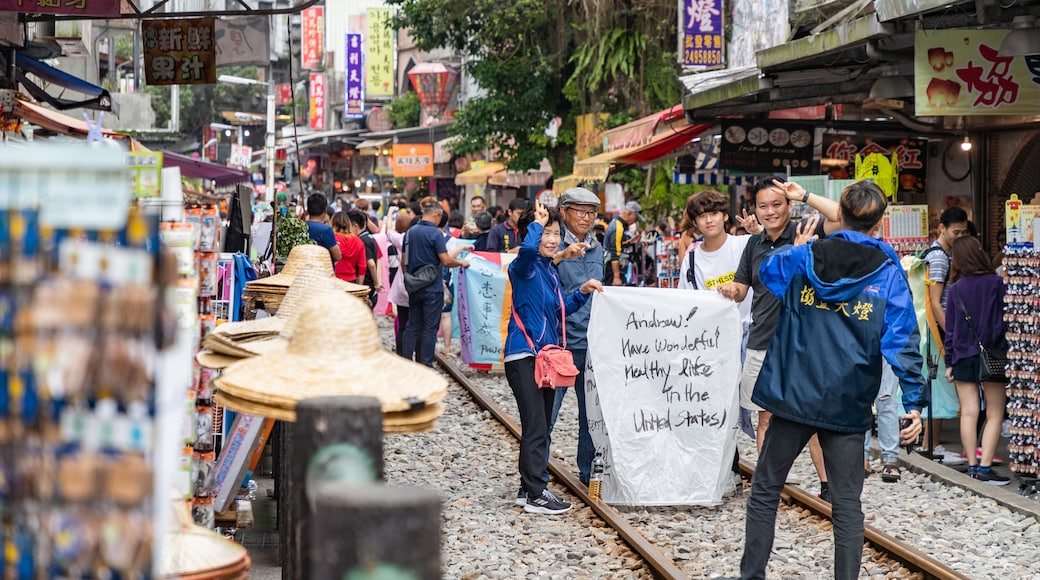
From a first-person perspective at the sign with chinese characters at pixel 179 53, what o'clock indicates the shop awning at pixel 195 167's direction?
The shop awning is roughly at 6 o'clock from the sign with chinese characters.

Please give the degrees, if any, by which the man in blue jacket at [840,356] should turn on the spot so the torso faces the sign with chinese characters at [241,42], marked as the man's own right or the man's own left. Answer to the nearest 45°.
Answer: approximately 45° to the man's own left

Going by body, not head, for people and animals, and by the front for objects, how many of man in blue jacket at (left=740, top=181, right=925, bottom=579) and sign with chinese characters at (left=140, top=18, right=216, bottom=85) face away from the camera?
1

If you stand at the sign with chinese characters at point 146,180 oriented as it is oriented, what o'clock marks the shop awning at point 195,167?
The shop awning is roughly at 6 o'clock from the sign with chinese characters.

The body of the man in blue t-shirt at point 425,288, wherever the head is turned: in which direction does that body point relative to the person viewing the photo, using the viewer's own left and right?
facing away from the viewer and to the right of the viewer

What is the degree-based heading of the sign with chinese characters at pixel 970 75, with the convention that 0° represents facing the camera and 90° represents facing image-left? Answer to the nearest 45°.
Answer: approximately 0°

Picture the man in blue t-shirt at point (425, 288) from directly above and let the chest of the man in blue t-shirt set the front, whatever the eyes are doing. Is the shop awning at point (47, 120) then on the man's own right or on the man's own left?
on the man's own left

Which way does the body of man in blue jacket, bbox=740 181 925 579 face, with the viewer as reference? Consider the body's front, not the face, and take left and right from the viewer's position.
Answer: facing away from the viewer

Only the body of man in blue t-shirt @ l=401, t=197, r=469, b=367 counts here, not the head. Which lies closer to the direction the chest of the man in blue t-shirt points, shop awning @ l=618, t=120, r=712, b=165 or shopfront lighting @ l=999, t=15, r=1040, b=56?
the shop awning

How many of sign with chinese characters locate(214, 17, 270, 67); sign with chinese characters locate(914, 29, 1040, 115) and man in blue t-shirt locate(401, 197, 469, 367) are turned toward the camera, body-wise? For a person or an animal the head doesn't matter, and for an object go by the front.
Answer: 2

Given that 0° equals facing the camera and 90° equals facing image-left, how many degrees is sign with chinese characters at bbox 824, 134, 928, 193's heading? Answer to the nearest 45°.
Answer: approximately 0°
